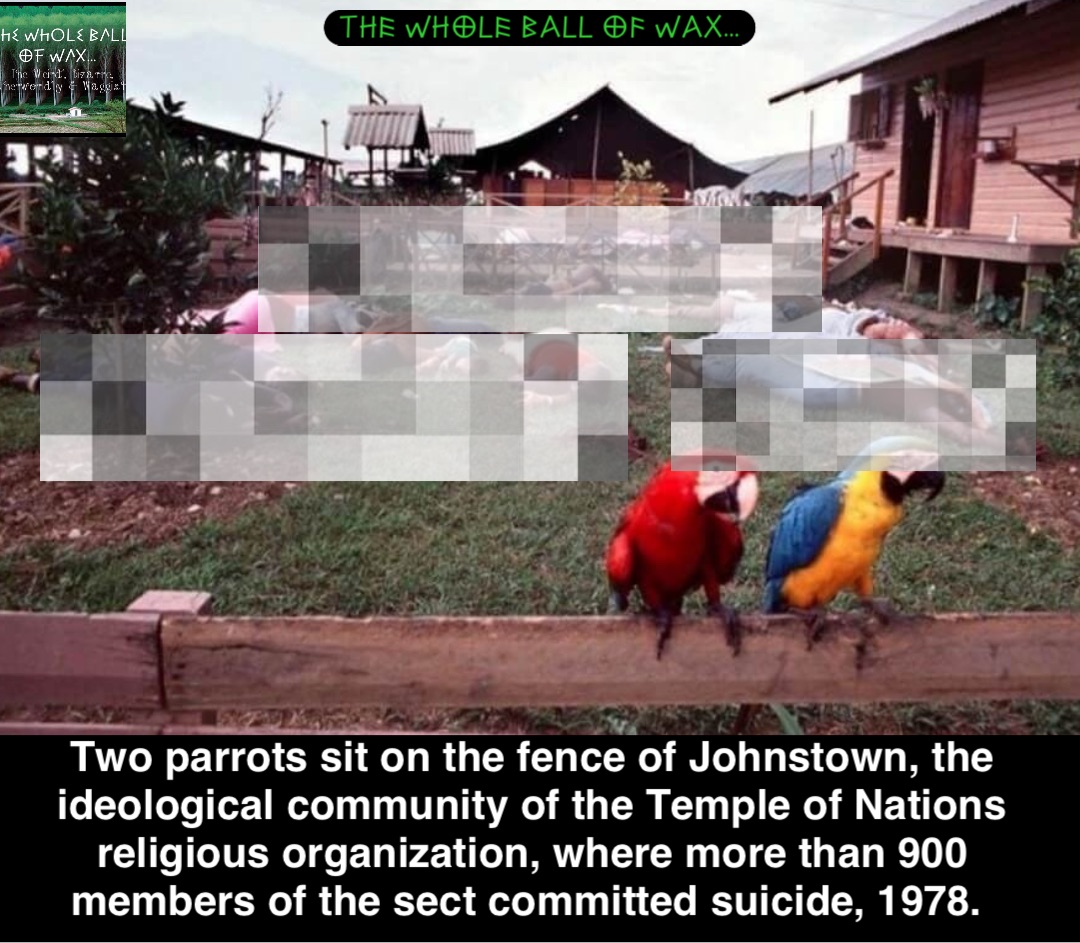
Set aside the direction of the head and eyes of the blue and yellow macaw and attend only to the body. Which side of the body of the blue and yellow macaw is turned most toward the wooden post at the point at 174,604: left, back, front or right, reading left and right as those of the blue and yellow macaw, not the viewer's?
right

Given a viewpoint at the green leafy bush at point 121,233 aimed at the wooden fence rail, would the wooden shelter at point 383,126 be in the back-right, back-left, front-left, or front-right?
back-left

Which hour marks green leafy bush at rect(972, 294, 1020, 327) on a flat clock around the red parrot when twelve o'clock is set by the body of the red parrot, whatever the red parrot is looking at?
The green leafy bush is roughly at 8 o'clock from the red parrot.

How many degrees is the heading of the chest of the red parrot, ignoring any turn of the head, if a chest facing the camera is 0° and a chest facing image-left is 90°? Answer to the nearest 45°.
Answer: approximately 315°

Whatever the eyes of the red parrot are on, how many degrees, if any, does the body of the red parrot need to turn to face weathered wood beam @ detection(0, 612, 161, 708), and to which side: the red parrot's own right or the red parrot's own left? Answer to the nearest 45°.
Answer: approximately 90° to the red parrot's own right

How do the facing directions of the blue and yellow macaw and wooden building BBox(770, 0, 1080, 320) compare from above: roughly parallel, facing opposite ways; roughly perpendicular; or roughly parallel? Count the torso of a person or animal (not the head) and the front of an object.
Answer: roughly perpendicular

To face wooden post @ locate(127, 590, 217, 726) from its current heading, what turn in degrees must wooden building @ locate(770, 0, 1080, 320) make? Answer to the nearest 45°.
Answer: approximately 45° to its left

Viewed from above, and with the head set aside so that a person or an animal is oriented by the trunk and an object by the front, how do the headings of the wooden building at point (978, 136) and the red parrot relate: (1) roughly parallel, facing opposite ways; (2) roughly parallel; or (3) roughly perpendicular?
roughly perpendicular

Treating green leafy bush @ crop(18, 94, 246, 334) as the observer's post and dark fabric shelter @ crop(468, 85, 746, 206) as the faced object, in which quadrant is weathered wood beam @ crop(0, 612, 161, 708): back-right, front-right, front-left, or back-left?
back-right

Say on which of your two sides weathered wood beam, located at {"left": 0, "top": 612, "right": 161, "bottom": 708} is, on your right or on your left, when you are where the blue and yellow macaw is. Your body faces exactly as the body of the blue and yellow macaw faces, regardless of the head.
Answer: on your right
